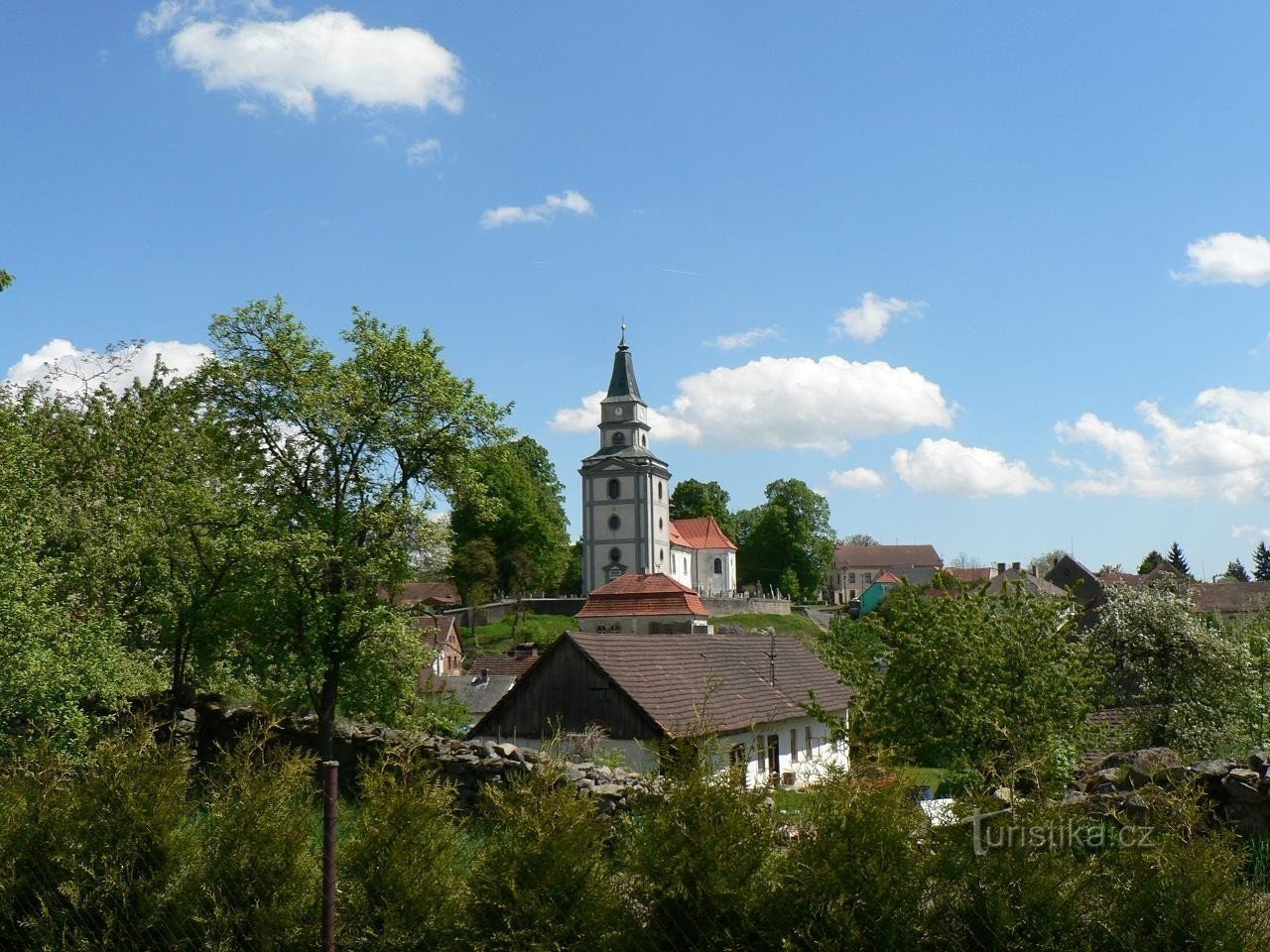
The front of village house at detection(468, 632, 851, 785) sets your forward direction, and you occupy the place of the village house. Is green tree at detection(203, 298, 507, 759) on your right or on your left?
on your right

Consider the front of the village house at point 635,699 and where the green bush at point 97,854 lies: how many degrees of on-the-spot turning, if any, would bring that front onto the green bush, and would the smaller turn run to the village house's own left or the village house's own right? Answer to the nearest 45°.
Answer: approximately 45° to the village house's own right

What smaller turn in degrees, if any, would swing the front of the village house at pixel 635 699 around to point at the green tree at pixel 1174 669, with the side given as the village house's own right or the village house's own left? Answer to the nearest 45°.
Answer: approximately 45° to the village house's own left

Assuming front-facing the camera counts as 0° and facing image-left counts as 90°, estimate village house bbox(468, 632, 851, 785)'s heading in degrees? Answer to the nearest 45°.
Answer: approximately 315°

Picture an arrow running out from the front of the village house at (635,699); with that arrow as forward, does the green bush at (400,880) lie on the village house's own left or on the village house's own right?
on the village house's own right

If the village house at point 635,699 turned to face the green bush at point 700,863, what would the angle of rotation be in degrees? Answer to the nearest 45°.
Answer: approximately 45° to its right
